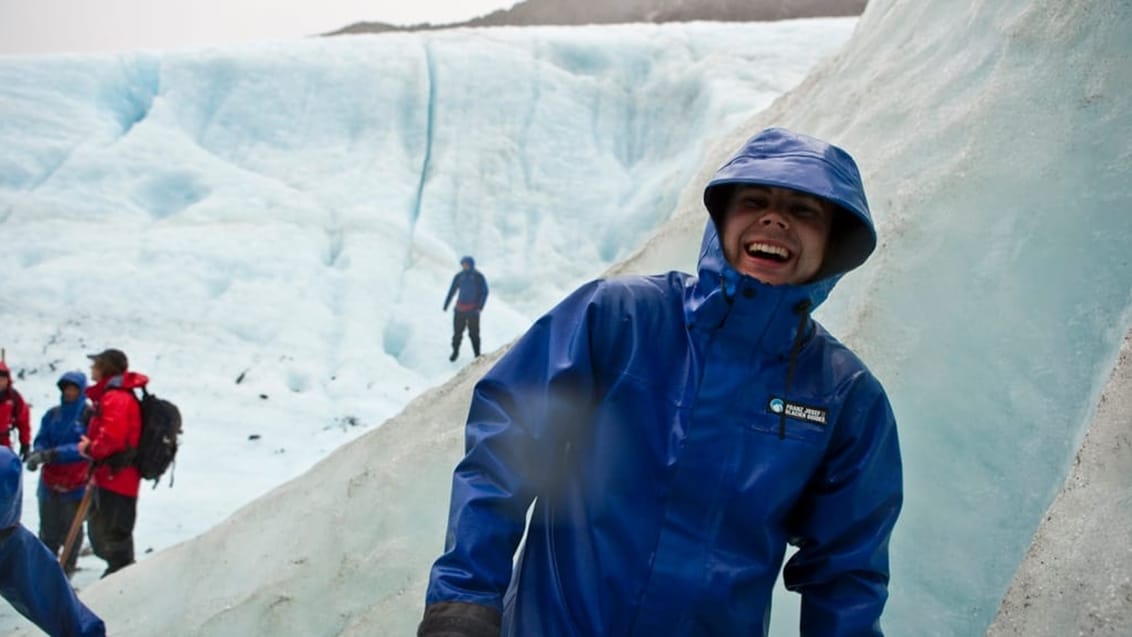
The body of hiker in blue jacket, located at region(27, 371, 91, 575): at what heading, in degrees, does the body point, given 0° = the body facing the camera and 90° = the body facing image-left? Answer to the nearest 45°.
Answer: approximately 45°

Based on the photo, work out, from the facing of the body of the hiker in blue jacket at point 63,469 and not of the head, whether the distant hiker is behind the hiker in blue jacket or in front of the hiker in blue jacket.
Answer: behind

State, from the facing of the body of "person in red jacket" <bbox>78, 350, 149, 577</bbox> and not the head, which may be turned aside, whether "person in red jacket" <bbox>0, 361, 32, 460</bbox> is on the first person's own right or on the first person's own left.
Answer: on the first person's own right

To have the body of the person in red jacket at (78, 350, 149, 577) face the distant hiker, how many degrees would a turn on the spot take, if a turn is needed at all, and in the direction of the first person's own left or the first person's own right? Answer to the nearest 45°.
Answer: approximately 135° to the first person's own right

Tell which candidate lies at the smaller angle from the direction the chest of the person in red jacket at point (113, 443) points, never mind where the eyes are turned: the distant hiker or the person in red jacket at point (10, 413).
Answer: the person in red jacket

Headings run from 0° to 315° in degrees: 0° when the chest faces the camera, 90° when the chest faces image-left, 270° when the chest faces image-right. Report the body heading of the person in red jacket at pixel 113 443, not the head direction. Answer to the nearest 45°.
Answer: approximately 90°

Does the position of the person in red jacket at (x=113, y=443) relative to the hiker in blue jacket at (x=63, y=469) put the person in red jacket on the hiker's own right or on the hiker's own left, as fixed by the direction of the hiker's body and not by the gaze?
on the hiker's own left
